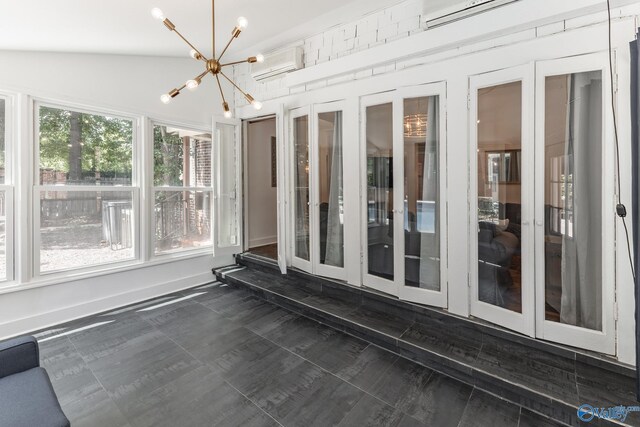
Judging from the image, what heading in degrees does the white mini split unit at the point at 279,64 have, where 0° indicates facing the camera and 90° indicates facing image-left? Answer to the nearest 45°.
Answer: approximately 45°

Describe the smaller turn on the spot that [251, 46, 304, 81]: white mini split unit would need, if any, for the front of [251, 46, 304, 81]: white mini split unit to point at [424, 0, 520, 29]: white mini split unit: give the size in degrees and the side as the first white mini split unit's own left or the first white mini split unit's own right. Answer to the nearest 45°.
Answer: approximately 90° to the first white mini split unit's own left

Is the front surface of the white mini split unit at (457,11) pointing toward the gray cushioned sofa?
yes

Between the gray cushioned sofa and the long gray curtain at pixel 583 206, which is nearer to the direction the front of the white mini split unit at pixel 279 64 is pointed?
the gray cushioned sofa

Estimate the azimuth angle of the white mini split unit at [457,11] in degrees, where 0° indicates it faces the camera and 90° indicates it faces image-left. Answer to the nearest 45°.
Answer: approximately 45°
